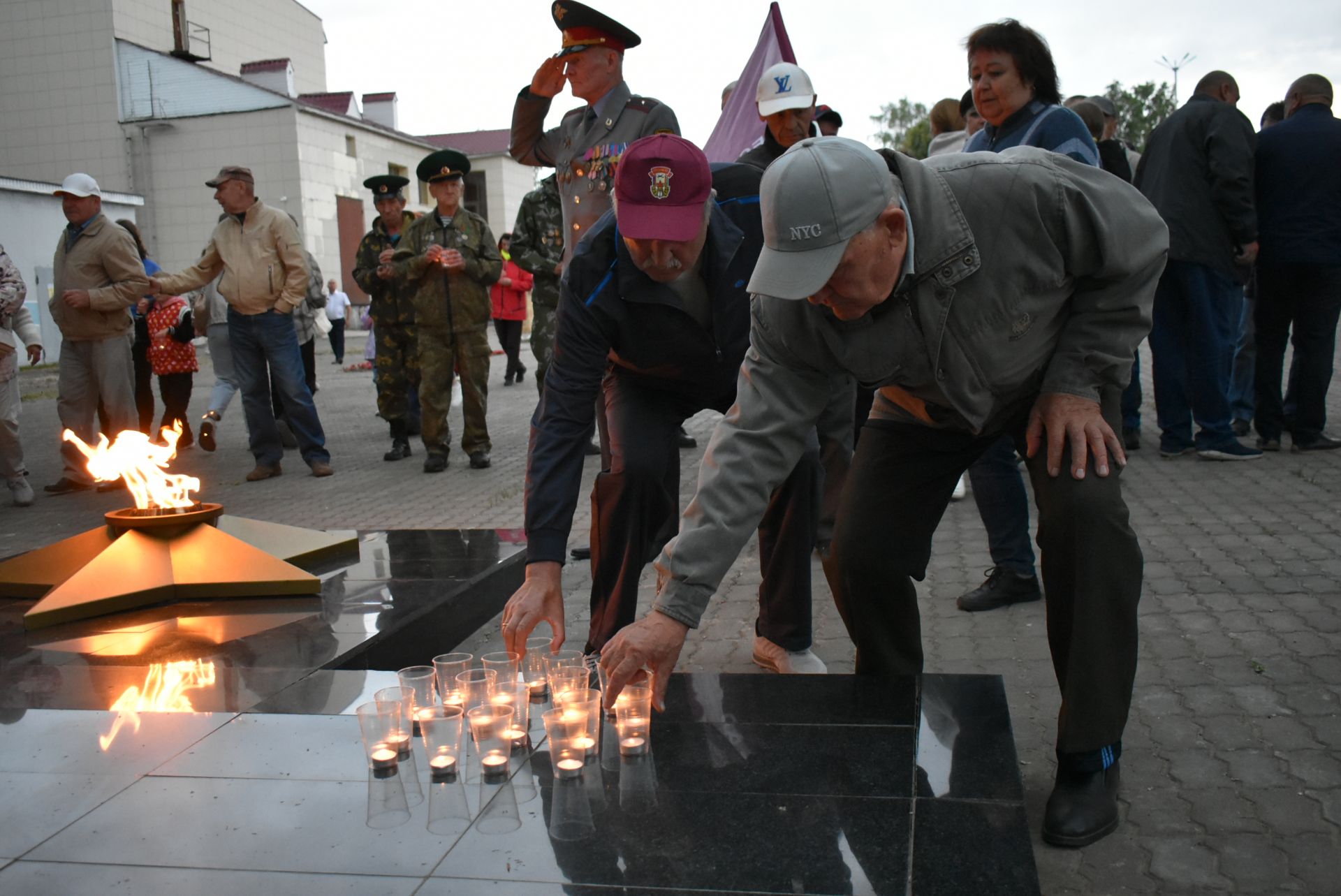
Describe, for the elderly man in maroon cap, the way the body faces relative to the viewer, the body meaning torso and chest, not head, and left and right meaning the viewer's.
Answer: facing the viewer

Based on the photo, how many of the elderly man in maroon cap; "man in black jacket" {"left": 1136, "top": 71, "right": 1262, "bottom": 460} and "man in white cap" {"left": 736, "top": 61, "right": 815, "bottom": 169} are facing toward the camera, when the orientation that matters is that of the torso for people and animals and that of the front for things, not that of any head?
2

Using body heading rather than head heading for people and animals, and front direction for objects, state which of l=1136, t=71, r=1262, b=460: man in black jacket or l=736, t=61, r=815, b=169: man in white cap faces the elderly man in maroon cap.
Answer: the man in white cap

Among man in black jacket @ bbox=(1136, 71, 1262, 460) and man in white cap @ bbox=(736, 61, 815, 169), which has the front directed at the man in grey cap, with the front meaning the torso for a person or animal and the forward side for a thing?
the man in white cap

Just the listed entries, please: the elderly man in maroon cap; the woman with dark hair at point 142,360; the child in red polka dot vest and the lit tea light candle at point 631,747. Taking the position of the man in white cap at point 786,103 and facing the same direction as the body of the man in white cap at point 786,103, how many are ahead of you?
2

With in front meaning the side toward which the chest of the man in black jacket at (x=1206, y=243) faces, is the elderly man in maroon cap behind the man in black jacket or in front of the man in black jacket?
behind

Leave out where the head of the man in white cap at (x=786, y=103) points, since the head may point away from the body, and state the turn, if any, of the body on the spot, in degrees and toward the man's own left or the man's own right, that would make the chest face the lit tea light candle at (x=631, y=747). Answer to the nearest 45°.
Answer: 0° — they already face it

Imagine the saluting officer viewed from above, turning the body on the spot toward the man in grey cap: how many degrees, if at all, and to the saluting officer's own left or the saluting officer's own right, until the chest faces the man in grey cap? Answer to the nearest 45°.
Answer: approximately 45° to the saluting officer's own left

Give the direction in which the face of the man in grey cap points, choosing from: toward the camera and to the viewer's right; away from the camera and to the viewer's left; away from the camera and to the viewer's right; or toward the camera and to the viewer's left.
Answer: toward the camera and to the viewer's left

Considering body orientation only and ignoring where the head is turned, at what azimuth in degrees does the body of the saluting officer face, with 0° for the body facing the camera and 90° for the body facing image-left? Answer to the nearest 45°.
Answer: approximately 45°
